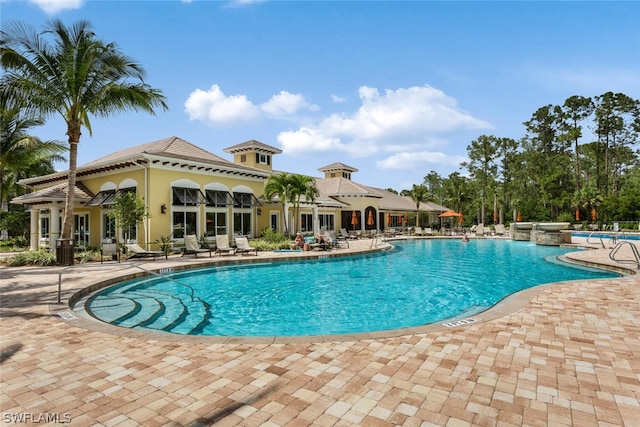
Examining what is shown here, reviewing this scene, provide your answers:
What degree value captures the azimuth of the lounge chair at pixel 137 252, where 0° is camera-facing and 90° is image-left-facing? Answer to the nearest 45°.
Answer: approximately 315°

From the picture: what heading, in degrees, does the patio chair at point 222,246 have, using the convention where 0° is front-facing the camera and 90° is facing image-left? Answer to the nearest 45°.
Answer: approximately 315°

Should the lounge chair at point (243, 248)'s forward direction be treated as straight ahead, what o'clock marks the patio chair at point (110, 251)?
The patio chair is roughly at 4 o'clock from the lounge chair.

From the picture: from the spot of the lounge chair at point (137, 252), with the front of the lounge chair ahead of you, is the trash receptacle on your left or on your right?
on your right

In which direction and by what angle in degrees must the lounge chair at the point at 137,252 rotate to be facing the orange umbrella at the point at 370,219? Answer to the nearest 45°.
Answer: approximately 90° to its left
